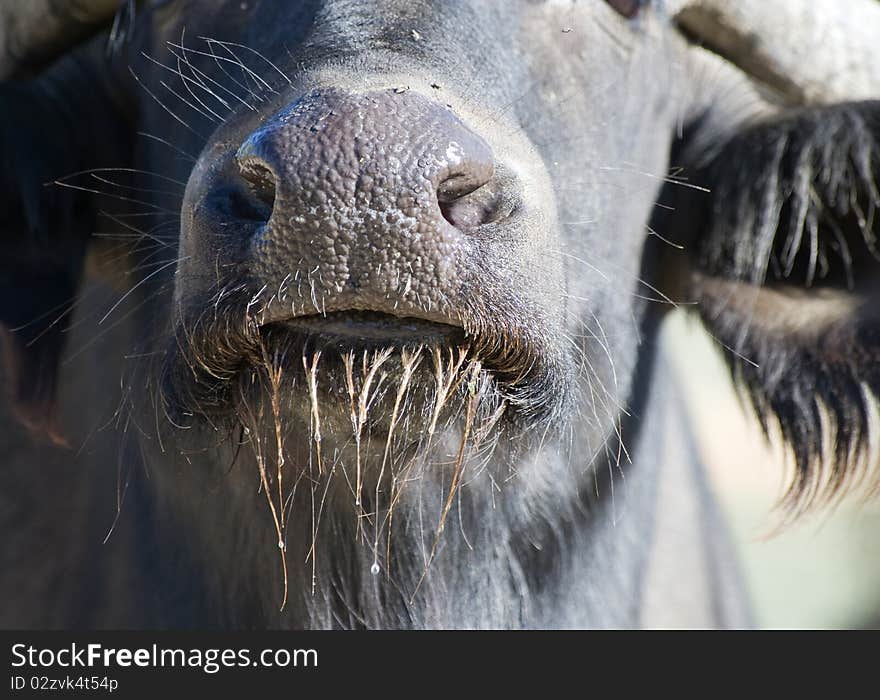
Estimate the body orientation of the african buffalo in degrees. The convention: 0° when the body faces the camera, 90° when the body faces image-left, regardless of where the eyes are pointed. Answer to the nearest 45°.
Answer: approximately 0°
